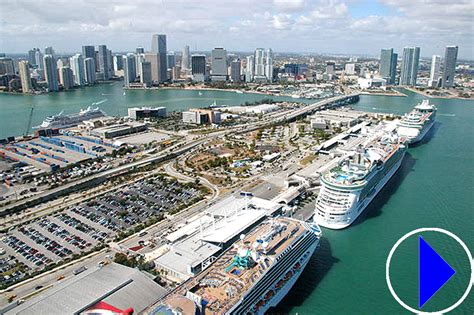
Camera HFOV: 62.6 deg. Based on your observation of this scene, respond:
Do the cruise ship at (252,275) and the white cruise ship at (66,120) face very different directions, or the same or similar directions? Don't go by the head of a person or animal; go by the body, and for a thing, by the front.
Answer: very different directions

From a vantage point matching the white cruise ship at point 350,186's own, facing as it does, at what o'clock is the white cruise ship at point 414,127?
the white cruise ship at point 414,127 is roughly at 11 o'clock from the white cruise ship at point 350,186.

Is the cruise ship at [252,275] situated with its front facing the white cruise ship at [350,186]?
yes

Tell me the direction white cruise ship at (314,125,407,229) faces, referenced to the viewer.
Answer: facing away from the viewer and to the right of the viewer

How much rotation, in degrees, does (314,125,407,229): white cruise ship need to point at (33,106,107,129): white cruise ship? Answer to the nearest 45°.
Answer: approximately 90° to its left

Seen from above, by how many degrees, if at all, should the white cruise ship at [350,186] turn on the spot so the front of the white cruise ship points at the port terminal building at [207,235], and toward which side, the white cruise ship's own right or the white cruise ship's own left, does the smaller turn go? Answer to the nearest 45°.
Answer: approximately 180°

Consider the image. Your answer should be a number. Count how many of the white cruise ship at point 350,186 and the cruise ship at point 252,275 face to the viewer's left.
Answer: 0

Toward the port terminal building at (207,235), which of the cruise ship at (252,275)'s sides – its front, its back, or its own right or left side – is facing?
left

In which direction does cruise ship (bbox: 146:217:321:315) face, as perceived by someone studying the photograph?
facing away from the viewer and to the right of the viewer
